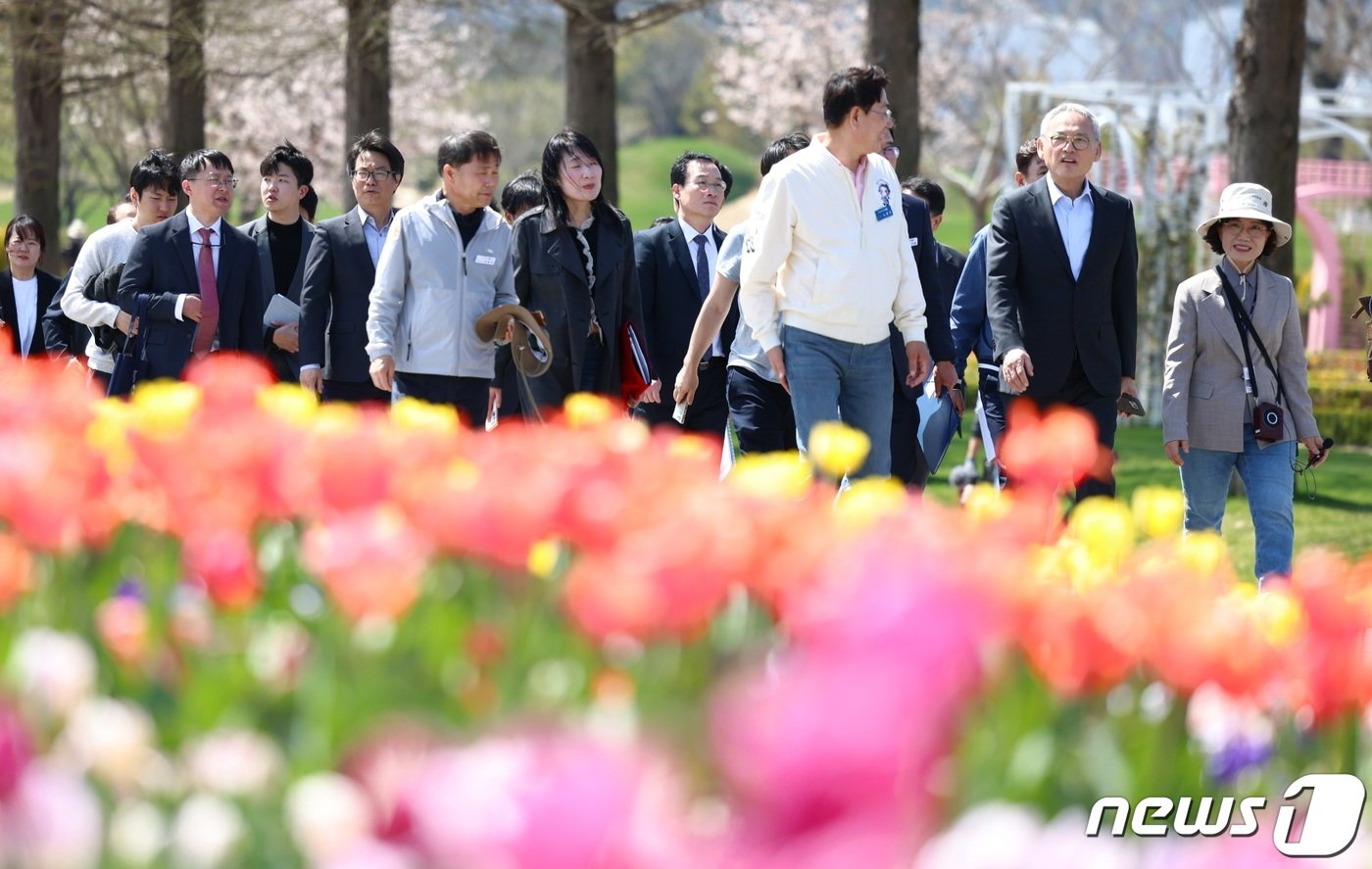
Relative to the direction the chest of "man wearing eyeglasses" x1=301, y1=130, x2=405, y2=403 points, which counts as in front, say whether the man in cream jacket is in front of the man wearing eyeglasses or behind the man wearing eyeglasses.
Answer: in front

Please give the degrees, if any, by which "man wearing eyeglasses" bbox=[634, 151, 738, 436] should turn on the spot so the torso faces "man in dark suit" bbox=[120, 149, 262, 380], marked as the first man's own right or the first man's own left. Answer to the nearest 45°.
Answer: approximately 135° to the first man's own right

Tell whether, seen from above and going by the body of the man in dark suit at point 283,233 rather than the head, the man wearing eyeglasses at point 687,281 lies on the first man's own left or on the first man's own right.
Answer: on the first man's own left

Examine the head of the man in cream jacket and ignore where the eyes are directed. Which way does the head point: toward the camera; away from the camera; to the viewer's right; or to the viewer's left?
to the viewer's right

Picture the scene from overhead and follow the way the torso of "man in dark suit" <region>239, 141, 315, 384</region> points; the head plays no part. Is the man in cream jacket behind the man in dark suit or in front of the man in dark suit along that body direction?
in front

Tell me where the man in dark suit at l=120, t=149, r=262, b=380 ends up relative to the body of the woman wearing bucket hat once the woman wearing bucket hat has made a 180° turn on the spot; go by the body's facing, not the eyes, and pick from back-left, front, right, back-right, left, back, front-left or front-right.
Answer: left

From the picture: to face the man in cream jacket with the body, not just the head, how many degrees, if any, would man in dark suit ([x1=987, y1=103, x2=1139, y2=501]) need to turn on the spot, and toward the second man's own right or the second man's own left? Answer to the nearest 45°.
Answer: approximately 45° to the second man's own right

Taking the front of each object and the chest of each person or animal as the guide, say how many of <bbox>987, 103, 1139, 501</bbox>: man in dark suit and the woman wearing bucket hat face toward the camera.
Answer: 2

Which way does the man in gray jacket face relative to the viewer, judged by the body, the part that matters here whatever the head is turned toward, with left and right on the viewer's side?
facing the viewer and to the right of the viewer
